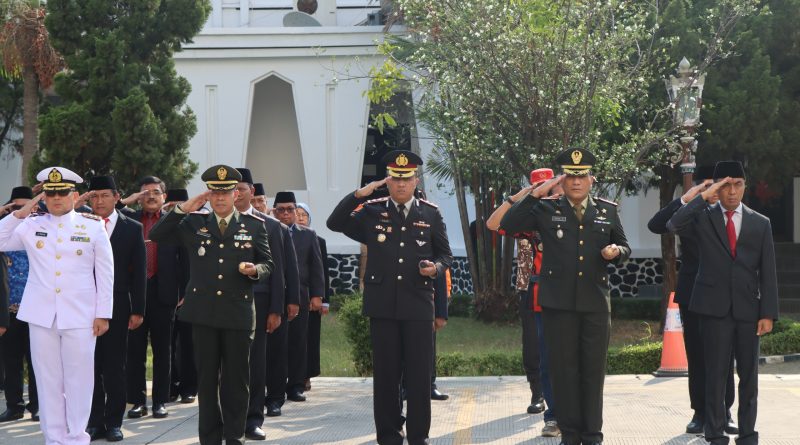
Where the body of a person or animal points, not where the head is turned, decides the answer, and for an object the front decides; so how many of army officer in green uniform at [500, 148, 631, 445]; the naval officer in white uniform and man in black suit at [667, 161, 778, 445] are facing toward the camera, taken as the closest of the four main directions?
3

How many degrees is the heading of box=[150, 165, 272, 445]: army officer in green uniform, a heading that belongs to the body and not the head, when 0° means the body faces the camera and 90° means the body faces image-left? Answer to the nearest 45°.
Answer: approximately 0°

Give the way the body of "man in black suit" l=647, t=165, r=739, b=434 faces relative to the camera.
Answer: toward the camera

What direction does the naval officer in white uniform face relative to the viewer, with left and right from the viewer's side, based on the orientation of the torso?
facing the viewer

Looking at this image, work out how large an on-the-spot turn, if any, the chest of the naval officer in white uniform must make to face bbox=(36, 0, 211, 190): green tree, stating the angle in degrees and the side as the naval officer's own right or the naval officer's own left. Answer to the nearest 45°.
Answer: approximately 180°

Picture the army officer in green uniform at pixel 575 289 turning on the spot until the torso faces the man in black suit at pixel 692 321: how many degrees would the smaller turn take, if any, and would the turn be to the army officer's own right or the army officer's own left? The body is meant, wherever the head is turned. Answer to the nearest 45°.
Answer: approximately 135° to the army officer's own left

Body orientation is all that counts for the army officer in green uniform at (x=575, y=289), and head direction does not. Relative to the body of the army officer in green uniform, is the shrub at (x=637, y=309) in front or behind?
behind

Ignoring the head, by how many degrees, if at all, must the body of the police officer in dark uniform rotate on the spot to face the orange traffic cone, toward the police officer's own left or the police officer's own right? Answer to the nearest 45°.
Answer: approximately 135° to the police officer's own left

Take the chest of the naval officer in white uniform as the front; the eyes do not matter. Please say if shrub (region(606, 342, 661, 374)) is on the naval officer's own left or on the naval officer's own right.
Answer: on the naval officer's own left

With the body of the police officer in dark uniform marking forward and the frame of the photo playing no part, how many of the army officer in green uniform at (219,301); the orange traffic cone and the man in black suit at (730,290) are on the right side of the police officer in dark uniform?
1

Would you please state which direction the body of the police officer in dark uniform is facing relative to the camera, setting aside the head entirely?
toward the camera

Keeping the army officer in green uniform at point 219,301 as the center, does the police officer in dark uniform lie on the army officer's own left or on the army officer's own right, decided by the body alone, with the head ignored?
on the army officer's own left
